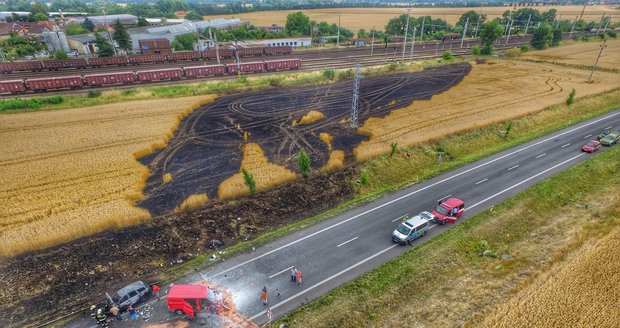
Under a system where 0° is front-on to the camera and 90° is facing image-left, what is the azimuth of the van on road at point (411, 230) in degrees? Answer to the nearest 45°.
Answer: approximately 45°

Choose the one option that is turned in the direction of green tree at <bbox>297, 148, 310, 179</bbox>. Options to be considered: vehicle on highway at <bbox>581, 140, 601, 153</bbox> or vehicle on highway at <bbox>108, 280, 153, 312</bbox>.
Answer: vehicle on highway at <bbox>581, 140, 601, 153</bbox>

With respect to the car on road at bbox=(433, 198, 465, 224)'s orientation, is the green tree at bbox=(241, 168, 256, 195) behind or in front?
in front

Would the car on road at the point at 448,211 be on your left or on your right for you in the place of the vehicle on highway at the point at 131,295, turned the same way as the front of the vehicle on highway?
on your left

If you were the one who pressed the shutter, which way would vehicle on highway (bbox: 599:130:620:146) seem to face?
facing the viewer and to the left of the viewer

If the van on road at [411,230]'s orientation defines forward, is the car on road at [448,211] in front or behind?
behind

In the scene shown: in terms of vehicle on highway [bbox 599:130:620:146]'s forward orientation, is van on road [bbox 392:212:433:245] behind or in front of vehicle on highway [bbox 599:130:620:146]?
in front

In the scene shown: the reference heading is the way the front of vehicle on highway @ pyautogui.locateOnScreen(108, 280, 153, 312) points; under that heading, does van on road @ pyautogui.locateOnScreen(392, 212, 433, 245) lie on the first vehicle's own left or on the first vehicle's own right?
on the first vehicle's own left
